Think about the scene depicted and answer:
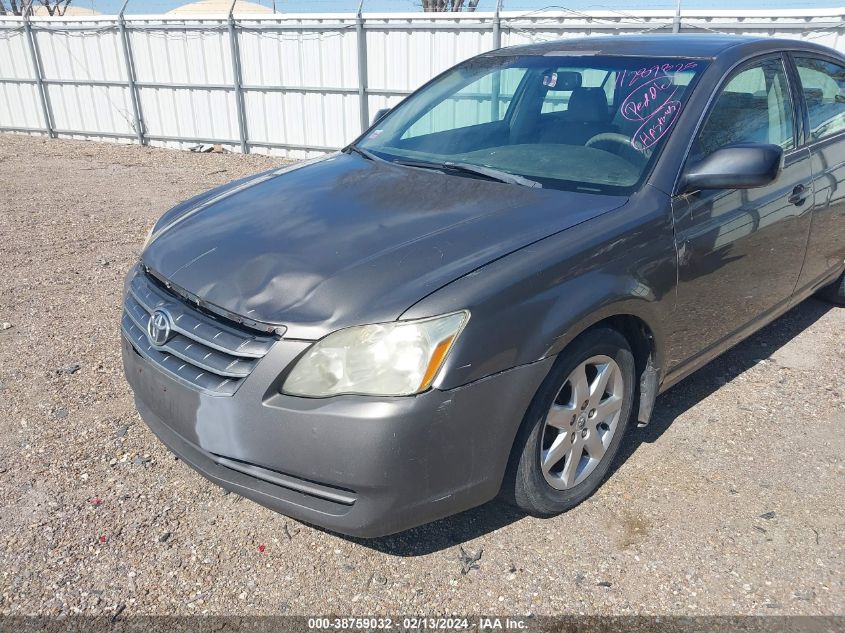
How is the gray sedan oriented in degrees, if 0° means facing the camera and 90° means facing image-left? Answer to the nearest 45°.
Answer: approximately 45°

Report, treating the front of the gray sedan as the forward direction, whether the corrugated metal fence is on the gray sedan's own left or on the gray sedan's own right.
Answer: on the gray sedan's own right
